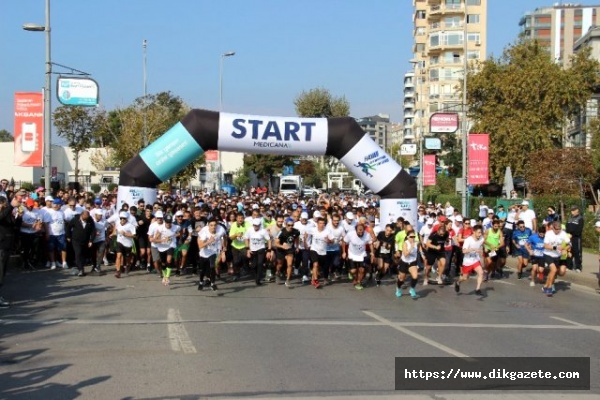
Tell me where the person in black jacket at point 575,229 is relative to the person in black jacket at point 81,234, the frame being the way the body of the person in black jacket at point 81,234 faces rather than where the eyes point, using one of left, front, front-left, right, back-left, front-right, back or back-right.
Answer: left

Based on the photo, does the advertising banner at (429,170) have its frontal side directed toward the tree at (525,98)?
no

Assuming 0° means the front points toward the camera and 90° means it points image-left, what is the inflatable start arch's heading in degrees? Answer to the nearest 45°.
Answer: approximately 0°

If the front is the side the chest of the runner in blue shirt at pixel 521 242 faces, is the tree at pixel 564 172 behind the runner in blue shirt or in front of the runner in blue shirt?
behind

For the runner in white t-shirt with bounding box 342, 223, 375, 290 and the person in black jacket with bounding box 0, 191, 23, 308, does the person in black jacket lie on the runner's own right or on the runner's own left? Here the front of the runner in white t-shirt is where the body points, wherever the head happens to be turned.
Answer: on the runner's own right

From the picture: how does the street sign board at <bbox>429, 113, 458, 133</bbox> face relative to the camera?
toward the camera

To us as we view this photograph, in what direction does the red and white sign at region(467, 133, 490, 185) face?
facing the viewer

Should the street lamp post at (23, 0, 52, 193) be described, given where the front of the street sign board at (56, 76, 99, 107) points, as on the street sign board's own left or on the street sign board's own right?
on the street sign board's own right

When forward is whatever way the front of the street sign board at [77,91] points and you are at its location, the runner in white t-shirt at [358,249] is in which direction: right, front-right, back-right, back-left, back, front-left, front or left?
front-left

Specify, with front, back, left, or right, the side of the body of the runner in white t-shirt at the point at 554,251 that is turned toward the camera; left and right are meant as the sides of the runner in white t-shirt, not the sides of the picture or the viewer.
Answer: front

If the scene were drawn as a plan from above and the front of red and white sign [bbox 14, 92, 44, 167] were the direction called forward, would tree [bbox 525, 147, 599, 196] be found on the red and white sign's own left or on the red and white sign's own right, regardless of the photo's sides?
on the red and white sign's own left

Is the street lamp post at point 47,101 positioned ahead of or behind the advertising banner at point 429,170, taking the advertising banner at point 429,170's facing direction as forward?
ahead

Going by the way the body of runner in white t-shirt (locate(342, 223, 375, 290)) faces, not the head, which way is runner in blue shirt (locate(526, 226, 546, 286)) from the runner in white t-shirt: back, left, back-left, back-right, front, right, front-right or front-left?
left

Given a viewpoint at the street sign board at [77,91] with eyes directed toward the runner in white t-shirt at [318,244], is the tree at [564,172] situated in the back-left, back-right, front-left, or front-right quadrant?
front-left

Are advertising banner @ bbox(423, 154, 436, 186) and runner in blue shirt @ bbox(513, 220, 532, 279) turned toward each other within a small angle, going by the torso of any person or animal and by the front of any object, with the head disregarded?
no

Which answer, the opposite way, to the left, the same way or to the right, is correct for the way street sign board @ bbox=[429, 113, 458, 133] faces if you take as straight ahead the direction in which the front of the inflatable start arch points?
the same way

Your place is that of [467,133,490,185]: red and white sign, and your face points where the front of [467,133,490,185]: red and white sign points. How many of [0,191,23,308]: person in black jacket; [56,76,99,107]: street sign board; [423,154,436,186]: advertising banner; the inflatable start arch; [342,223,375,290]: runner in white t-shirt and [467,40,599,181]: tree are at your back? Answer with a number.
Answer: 2

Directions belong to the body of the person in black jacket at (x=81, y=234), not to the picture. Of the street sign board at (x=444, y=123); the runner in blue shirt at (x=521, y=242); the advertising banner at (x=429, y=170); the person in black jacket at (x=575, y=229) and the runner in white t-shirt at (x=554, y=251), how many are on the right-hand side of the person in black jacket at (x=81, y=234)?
0

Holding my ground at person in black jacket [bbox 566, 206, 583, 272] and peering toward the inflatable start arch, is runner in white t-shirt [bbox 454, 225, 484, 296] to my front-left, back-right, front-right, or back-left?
front-left
